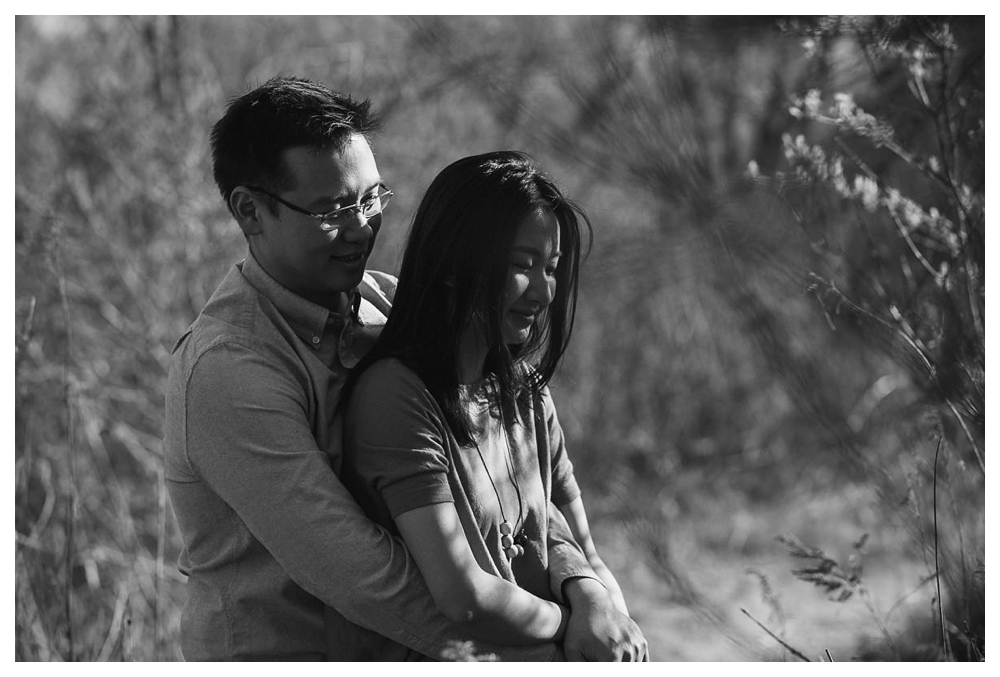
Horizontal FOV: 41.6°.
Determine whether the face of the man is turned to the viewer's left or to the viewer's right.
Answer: to the viewer's right

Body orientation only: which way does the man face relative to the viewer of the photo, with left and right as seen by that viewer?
facing the viewer and to the right of the viewer

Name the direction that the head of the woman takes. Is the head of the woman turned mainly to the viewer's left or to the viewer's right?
to the viewer's right

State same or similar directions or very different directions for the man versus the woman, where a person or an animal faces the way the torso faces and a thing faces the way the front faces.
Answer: same or similar directions
